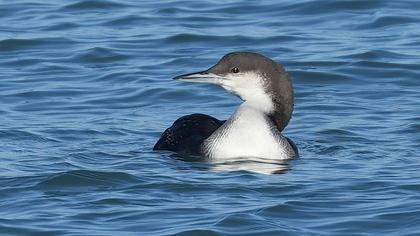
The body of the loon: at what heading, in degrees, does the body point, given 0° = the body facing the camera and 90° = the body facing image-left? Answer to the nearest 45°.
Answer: approximately 315°
